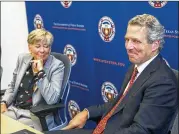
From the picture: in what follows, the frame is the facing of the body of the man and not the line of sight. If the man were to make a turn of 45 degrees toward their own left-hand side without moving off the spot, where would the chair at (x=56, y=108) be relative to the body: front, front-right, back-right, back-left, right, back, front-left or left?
back-right

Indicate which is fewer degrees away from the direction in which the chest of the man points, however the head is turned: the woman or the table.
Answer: the table

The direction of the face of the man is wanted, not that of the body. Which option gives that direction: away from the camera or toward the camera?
toward the camera

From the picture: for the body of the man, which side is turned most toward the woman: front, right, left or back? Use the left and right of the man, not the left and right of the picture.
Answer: right

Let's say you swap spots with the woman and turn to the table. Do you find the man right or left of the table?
left

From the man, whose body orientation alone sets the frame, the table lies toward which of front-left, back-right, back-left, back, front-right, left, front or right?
front-right
